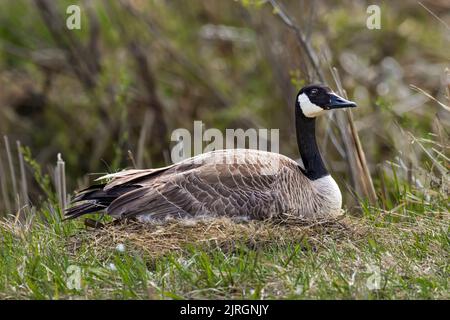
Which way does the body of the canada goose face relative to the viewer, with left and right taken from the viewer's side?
facing to the right of the viewer
